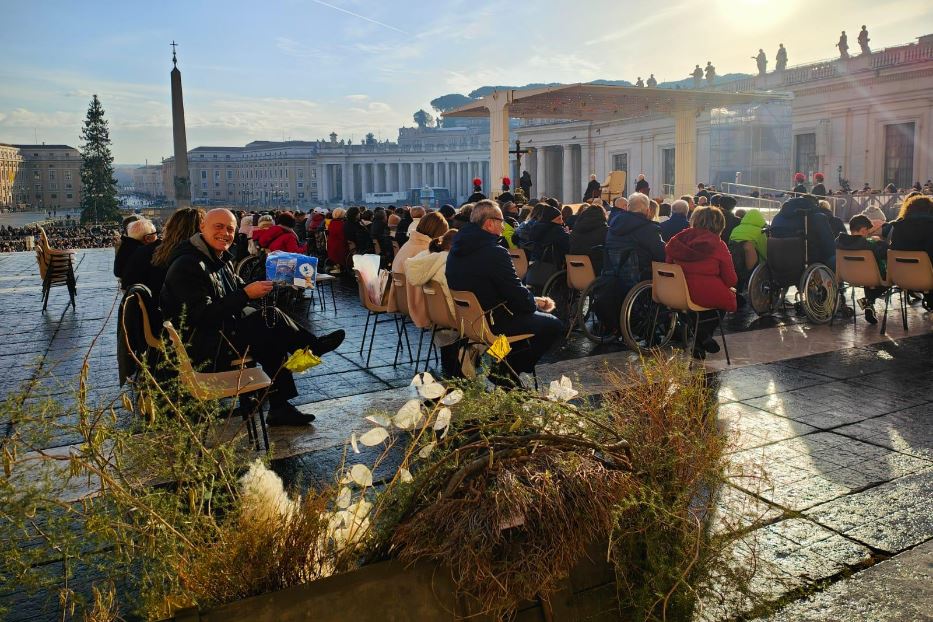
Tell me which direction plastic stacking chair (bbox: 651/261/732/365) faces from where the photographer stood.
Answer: facing away from the viewer and to the right of the viewer

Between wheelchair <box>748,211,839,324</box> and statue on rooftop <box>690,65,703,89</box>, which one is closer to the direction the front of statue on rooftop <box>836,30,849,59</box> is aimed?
the wheelchair

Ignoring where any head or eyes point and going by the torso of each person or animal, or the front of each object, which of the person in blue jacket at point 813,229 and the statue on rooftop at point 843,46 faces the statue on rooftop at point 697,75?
the person in blue jacket

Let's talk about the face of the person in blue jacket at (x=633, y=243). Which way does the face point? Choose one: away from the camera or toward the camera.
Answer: away from the camera

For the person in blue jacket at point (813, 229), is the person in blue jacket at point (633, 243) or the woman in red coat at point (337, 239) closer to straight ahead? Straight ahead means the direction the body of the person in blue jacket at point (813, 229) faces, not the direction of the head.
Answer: the woman in red coat

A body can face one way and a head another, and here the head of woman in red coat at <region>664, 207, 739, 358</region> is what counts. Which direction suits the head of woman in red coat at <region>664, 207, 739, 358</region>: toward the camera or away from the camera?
away from the camera

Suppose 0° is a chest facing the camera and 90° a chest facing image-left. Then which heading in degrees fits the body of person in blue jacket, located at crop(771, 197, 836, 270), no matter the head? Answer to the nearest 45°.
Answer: approximately 180°

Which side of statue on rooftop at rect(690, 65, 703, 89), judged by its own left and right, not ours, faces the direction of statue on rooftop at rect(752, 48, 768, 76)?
left

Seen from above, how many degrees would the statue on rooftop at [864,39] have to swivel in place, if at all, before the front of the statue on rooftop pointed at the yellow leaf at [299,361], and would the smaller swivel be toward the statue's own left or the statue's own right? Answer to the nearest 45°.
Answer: approximately 45° to the statue's own left

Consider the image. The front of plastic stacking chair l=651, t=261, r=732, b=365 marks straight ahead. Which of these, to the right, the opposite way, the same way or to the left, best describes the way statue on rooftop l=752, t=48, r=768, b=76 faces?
the opposite way

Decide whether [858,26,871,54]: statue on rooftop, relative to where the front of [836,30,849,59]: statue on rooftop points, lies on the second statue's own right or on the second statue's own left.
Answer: on the second statue's own left

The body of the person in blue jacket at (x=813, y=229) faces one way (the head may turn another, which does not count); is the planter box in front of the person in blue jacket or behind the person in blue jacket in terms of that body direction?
behind

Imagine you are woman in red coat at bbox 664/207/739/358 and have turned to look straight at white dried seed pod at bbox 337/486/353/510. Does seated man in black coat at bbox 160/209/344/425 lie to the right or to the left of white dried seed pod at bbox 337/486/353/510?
right

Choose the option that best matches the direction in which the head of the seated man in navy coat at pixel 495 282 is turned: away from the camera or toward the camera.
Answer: away from the camera
